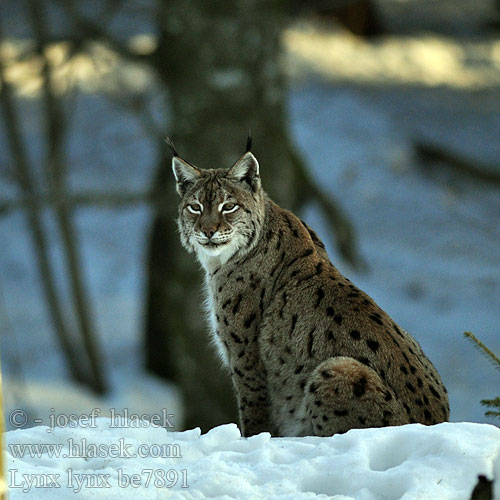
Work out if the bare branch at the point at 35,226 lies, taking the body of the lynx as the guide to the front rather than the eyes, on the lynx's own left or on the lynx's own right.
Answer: on the lynx's own right

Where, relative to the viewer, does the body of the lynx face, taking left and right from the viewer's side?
facing to the left of the viewer

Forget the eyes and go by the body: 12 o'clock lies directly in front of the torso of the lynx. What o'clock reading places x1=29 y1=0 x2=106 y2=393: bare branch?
The bare branch is roughly at 2 o'clock from the lynx.
